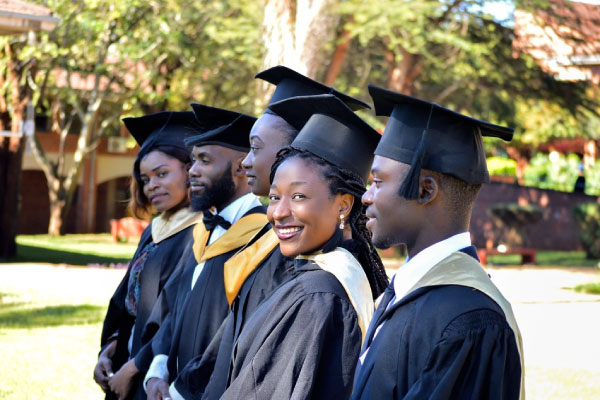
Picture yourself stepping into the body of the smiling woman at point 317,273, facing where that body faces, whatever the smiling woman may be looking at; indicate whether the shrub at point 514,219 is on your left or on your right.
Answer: on your right

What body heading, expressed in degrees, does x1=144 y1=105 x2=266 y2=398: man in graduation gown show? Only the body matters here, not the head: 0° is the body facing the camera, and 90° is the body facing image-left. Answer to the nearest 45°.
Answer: approximately 45°

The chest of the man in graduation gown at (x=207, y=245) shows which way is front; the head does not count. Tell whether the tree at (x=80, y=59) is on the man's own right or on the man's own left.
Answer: on the man's own right

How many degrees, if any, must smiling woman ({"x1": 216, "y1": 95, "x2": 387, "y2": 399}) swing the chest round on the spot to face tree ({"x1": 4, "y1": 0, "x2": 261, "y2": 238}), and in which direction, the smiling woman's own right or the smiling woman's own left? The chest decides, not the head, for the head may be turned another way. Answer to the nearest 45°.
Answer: approximately 90° to the smiling woman's own right

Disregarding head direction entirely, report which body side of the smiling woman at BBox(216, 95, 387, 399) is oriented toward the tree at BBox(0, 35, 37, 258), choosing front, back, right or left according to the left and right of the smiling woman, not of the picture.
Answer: right

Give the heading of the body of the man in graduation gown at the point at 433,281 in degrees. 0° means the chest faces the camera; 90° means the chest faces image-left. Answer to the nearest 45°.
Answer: approximately 90°

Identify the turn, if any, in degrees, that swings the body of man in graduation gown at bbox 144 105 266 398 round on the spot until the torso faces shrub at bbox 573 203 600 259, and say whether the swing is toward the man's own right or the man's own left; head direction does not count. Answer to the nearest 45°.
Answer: approximately 180°

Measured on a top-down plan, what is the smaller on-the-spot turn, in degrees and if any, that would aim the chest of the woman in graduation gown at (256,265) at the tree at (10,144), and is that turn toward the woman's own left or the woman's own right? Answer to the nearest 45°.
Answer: approximately 90° to the woman's own right

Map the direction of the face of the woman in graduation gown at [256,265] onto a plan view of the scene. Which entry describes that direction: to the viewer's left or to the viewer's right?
to the viewer's left

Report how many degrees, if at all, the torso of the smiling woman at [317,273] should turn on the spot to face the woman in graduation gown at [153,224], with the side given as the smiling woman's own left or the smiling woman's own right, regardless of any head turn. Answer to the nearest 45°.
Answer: approximately 45° to the smiling woman's own right

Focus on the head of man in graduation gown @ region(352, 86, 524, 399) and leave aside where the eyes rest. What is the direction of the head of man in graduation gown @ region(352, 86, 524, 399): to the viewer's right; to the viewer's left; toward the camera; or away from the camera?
to the viewer's left

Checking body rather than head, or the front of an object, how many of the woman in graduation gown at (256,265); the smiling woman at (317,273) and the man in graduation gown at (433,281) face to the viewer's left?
3

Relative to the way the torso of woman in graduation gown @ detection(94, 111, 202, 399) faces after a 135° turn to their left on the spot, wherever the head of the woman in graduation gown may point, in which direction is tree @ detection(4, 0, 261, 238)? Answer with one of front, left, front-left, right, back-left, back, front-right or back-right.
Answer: left

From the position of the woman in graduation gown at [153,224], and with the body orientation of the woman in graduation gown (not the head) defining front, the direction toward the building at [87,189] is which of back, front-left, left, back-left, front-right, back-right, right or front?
back-right

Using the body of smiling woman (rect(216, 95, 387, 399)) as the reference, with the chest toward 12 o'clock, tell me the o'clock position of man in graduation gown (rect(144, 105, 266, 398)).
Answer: The man in graduation gown is roughly at 2 o'clock from the smiling woman.
